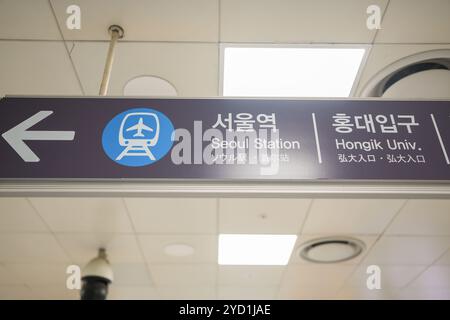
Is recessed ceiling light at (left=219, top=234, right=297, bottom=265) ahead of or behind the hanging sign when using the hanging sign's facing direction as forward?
behind

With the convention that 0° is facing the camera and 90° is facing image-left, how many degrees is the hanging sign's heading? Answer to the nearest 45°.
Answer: approximately 0°

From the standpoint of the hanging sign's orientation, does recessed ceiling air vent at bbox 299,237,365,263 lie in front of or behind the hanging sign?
behind
